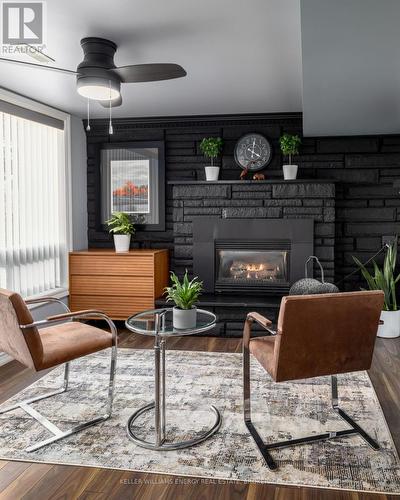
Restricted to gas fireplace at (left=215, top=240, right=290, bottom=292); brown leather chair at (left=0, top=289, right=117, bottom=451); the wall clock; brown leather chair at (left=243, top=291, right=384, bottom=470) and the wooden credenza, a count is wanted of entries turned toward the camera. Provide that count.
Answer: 3

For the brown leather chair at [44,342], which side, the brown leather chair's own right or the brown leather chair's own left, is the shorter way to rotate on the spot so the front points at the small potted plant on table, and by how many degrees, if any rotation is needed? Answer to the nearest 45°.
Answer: approximately 45° to the brown leather chair's own right

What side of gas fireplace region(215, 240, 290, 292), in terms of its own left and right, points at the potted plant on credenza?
right

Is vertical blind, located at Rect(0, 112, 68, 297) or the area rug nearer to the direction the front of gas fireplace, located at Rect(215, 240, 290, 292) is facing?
the area rug

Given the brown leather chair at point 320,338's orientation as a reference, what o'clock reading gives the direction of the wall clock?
The wall clock is roughly at 1 o'clock from the brown leather chair.

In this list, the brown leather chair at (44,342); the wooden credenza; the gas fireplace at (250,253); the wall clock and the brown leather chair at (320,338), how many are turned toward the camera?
3

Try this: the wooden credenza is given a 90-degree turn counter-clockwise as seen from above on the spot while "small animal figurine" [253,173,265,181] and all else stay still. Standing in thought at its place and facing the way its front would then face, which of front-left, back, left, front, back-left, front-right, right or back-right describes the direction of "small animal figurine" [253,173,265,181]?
front

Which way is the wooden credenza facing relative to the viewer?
toward the camera

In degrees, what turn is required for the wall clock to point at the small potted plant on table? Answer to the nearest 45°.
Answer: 0° — it already faces it

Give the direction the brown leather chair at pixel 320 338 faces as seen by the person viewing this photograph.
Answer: facing away from the viewer and to the left of the viewer

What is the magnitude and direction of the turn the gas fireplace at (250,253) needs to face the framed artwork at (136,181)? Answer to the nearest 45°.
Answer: approximately 90° to its right

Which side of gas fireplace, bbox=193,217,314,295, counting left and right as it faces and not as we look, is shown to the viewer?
front

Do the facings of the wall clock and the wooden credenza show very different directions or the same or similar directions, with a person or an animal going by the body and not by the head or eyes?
same or similar directions

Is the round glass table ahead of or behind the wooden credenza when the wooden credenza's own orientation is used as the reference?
ahead

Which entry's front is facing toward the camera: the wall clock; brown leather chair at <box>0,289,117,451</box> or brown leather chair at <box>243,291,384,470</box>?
the wall clock

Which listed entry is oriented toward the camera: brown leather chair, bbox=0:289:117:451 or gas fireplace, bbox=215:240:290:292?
the gas fireplace
